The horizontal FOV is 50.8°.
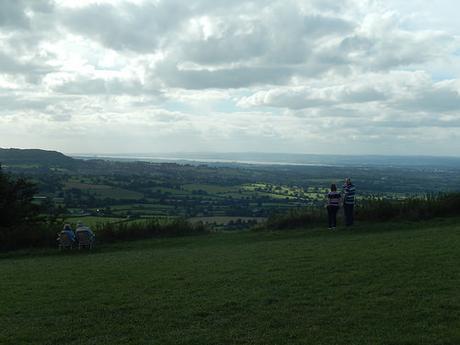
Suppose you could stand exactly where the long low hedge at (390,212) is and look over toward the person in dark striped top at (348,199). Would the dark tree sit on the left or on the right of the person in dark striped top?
right

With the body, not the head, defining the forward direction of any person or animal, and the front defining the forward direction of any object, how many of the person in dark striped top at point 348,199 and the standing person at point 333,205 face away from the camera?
2

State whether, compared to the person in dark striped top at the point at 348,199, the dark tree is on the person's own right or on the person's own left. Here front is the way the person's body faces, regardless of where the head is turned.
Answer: on the person's own left

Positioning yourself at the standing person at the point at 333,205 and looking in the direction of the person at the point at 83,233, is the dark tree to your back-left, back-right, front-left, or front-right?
front-right

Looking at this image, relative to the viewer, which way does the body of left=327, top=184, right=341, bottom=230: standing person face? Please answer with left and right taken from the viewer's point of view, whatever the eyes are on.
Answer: facing away from the viewer

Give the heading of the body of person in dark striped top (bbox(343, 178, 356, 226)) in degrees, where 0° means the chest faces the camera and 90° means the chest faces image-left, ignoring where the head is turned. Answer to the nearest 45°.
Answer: approximately 180°

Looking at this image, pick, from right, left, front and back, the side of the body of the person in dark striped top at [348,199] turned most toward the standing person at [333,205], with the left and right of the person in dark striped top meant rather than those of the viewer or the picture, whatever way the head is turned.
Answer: left

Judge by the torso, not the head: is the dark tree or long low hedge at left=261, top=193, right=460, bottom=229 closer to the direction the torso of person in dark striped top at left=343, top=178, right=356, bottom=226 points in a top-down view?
the long low hedge

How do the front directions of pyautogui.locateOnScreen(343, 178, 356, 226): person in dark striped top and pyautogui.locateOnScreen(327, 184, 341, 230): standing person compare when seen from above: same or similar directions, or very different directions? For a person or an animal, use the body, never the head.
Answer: same or similar directions

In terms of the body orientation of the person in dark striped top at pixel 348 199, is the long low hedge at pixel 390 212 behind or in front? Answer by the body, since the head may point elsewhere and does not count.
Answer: in front

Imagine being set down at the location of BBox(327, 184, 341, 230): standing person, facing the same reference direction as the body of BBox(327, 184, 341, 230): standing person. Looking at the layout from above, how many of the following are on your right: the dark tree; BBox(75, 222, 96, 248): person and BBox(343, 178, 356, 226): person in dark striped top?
1

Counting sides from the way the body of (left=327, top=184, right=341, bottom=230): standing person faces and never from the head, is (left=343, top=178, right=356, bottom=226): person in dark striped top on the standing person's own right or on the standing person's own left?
on the standing person's own right

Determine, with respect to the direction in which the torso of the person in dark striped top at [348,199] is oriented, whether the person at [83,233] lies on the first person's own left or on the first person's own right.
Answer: on the first person's own left
